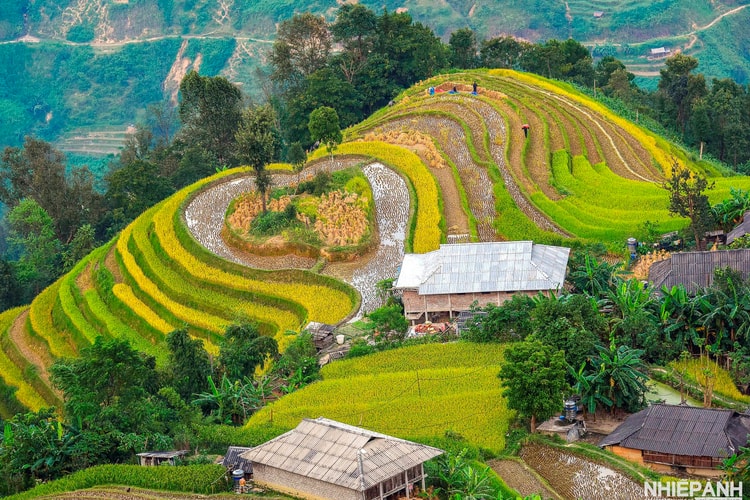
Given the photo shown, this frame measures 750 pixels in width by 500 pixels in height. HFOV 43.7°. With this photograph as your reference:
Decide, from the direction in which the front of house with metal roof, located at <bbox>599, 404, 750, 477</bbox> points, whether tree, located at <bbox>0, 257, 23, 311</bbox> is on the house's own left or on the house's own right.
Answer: on the house's own right

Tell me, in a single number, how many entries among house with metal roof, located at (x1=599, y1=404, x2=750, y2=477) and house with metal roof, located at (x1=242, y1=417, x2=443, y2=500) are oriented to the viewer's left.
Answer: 0

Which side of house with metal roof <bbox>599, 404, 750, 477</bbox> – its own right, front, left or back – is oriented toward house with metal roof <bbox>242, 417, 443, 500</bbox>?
right

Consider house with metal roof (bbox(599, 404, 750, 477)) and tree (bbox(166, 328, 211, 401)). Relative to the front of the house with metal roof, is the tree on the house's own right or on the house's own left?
on the house's own right

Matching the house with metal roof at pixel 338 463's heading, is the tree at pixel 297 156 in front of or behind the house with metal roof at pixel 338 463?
behind

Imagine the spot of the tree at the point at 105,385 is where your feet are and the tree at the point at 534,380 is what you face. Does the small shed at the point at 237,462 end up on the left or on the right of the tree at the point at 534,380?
right

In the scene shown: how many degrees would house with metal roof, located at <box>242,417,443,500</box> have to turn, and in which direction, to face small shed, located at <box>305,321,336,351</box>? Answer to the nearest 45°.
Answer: approximately 135° to its left

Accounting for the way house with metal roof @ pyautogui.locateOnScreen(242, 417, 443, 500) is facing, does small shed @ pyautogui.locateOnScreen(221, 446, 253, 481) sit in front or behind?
behind

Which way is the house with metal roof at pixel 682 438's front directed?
toward the camera

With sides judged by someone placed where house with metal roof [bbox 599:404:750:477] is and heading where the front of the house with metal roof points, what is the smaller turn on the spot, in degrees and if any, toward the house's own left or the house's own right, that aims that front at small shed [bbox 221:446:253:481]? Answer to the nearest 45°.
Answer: approximately 90° to the house's own right

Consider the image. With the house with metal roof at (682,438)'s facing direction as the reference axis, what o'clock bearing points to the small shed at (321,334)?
The small shed is roughly at 4 o'clock from the house with metal roof.

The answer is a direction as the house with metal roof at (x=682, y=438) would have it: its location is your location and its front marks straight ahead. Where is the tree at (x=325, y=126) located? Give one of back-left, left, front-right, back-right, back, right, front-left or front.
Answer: back-right

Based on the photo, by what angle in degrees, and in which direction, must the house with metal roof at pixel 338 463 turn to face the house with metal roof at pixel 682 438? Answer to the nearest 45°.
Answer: approximately 45° to its left

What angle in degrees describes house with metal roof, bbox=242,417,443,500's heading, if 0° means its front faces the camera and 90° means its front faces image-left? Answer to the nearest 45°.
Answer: approximately 315°
